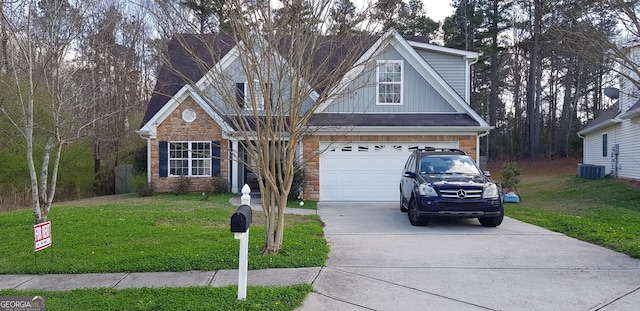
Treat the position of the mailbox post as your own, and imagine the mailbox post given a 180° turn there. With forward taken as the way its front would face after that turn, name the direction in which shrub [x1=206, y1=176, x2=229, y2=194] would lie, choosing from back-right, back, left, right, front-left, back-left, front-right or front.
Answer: front-left

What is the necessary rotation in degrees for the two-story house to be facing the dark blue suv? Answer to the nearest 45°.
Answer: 0° — it already faces it

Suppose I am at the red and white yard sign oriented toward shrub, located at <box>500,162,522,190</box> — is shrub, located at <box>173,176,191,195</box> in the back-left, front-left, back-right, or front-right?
front-left

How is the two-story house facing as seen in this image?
toward the camera

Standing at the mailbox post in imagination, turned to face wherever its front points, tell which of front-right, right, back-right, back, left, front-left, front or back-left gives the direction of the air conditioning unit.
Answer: back

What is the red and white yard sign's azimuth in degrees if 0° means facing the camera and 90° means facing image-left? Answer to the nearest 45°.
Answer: approximately 315°

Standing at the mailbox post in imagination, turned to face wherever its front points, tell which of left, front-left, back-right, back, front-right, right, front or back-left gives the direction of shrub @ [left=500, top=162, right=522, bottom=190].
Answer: back

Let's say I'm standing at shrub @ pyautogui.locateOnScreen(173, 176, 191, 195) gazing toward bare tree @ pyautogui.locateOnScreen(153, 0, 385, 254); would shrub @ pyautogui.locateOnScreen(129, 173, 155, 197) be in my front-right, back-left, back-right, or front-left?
back-right

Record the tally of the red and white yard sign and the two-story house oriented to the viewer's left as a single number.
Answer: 0

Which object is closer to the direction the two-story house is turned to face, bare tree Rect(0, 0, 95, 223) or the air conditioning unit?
the bare tree

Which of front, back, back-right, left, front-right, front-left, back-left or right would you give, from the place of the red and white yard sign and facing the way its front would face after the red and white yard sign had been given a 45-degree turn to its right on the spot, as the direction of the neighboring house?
left

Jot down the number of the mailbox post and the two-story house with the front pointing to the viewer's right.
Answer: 0

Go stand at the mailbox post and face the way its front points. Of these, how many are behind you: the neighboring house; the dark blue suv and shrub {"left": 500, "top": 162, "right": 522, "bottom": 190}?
3

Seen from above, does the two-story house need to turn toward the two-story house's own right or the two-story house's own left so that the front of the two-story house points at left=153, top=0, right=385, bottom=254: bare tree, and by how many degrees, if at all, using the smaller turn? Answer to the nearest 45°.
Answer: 0° — it already faces it

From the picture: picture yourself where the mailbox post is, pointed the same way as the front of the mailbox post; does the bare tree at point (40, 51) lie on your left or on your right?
on your right

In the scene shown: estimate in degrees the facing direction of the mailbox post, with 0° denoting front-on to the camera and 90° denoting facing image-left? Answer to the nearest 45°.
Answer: approximately 45°

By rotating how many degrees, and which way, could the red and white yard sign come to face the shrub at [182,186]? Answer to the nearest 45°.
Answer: approximately 90° to its left
